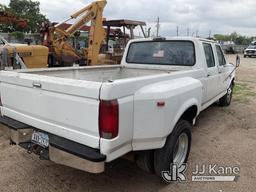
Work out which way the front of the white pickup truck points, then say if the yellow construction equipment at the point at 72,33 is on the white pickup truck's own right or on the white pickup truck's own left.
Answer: on the white pickup truck's own left

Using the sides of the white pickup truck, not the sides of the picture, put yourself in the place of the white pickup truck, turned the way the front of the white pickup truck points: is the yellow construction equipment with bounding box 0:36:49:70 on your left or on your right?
on your left

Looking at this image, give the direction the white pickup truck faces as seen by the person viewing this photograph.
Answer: facing away from the viewer and to the right of the viewer
